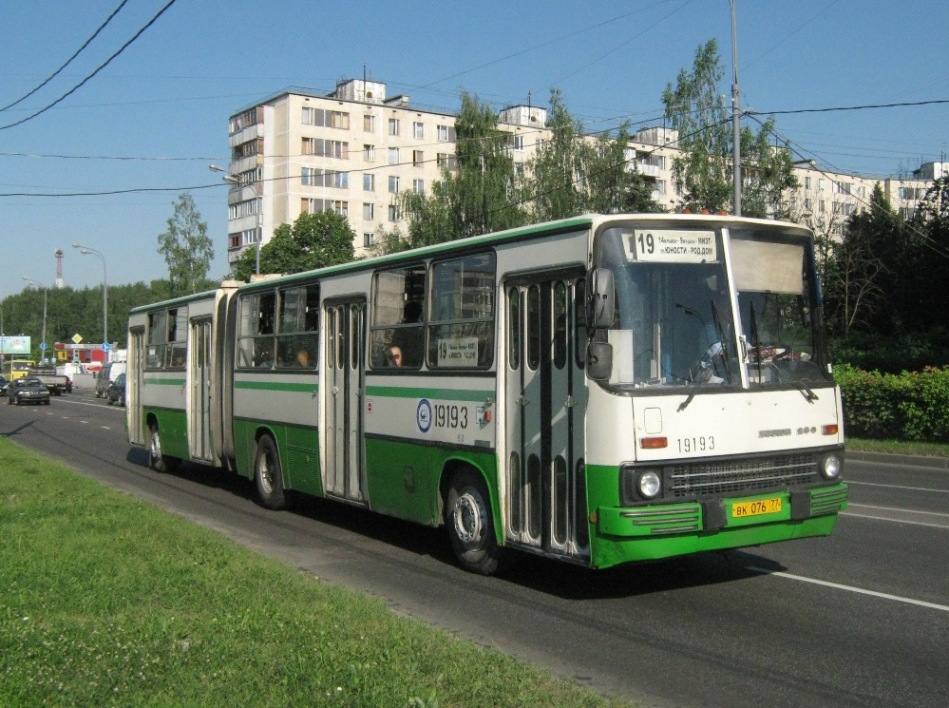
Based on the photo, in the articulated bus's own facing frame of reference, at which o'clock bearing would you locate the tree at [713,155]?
The tree is roughly at 8 o'clock from the articulated bus.

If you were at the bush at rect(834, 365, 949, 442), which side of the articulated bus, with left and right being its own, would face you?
left

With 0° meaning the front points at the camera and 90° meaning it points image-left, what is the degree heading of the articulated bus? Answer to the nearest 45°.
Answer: approximately 315°
